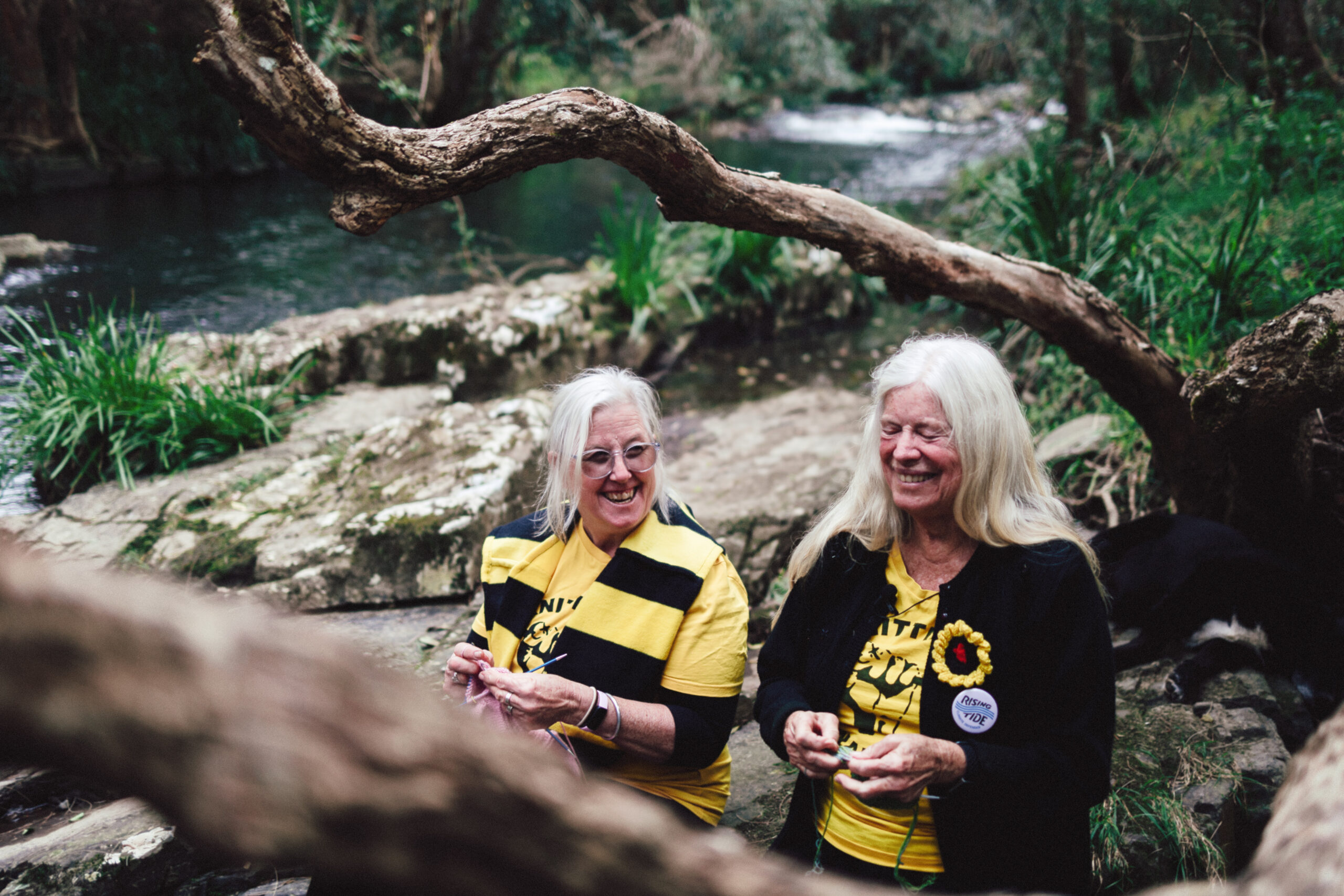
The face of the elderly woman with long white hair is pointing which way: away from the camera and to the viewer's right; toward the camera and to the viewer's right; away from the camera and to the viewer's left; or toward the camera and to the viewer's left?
toward the camera and to the viewer's left

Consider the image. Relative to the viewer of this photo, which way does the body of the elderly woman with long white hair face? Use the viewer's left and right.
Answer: facing the viewer and to the left of the viewer

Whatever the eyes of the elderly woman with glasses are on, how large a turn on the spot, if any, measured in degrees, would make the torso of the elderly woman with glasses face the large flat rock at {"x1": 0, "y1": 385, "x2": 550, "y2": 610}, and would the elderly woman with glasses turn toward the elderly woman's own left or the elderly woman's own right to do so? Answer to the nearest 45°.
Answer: approximately 90° to the elderly woman's own right

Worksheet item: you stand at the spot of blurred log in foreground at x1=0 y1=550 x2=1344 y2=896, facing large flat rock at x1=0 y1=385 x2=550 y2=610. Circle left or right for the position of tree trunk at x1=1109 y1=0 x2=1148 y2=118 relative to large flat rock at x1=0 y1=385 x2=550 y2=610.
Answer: right

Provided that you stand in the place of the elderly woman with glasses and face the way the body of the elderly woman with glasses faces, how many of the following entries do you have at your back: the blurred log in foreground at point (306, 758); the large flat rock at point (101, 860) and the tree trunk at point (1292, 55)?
1

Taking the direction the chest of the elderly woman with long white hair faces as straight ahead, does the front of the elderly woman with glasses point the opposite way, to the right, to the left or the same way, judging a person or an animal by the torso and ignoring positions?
the same way

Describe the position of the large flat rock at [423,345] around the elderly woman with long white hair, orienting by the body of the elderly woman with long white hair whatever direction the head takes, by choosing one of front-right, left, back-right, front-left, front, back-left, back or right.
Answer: right

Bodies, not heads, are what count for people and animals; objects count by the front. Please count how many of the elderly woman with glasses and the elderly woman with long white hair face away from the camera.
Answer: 0

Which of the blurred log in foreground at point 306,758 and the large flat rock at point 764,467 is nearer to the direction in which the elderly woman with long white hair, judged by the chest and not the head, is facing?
the blurred log in foreground

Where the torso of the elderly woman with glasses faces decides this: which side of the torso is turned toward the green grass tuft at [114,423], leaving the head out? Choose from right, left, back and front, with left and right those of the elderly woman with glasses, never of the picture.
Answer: right

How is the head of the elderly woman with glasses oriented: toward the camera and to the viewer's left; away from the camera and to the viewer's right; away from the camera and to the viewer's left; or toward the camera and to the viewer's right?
toward the camera and to the viewer's right

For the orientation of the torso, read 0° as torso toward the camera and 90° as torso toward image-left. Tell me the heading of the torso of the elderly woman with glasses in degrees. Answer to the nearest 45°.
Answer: approximately 45°

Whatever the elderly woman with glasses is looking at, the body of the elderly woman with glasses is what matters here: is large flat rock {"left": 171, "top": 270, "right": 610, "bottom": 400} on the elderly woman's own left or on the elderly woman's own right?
on the elderly woman's own right
